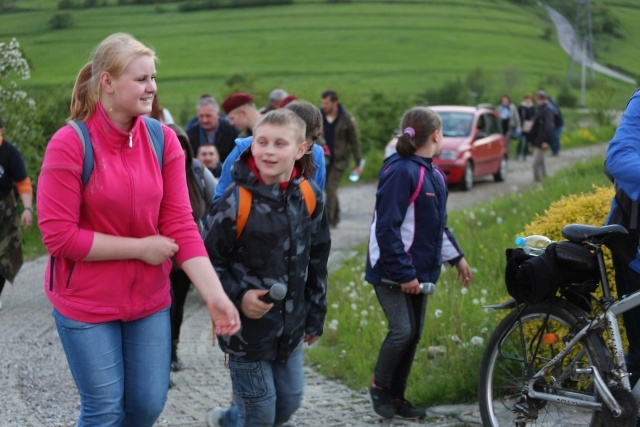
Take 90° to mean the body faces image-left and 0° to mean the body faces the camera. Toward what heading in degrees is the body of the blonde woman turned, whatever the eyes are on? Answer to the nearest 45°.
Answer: approximately 315°

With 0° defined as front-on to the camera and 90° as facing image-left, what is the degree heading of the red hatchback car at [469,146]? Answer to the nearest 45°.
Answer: approximately 45°

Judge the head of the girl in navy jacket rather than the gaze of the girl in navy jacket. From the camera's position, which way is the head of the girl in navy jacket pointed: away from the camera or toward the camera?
away from the camera

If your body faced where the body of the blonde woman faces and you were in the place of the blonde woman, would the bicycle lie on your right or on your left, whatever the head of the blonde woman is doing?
on your left

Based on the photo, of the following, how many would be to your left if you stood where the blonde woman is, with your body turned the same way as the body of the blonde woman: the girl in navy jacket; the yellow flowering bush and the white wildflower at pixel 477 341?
3

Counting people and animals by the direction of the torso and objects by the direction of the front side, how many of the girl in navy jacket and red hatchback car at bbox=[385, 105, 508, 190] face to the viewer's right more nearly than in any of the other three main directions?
1

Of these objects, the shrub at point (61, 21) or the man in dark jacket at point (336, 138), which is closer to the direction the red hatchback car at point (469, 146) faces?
the man in dark jacket

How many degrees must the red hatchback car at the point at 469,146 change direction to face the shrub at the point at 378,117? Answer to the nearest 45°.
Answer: approximately 90° to its right

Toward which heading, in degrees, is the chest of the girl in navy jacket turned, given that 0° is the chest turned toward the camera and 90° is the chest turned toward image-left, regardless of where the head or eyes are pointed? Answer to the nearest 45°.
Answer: approximately 270°

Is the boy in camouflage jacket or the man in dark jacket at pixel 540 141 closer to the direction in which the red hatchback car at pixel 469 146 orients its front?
the boy in camouflage jacket

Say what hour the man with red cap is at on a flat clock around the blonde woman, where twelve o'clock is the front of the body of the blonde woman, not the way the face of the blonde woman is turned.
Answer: The man with red cap is roughly at 8 o'clock from the blonde woman.
